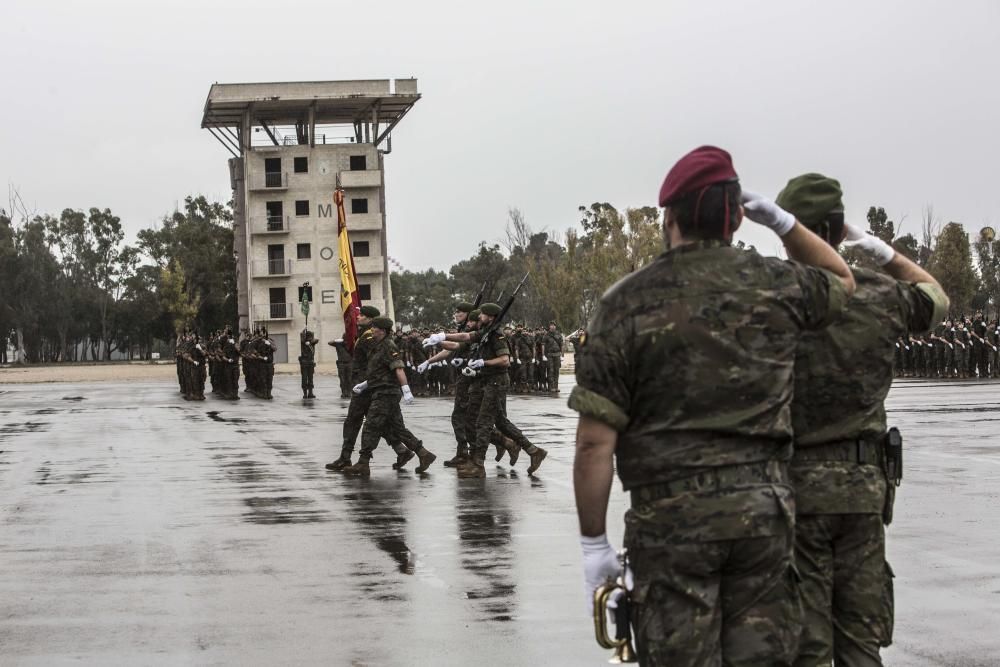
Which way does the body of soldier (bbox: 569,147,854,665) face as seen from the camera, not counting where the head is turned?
away from the camera

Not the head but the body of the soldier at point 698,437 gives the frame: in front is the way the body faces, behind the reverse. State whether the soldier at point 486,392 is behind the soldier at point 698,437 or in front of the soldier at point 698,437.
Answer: in front

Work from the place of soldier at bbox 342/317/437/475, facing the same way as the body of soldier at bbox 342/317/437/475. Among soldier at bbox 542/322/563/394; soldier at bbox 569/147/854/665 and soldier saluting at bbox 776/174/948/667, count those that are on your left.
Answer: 2

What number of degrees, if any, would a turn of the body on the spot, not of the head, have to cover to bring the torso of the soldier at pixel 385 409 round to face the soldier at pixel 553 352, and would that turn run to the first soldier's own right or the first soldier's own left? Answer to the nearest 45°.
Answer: approximately 90° to the first soldier's own right

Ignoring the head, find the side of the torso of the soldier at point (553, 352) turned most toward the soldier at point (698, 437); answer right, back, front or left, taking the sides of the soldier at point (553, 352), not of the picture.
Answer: front

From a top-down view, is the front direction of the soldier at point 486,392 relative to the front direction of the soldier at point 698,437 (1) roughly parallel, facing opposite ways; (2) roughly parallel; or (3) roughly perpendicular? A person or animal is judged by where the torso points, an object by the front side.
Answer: roughly perpendicular

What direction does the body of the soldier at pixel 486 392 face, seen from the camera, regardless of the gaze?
to the viewer's left

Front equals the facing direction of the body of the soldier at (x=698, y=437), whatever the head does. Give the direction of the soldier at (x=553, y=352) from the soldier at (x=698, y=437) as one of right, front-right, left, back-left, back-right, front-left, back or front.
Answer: front

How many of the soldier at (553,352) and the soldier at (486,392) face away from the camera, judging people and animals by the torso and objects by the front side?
0

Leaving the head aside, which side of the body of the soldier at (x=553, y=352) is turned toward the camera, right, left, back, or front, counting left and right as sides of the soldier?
front

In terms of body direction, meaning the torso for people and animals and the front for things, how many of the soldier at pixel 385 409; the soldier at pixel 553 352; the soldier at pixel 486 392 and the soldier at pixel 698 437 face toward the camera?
1
